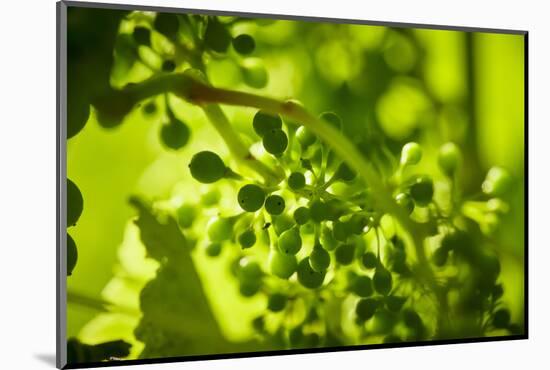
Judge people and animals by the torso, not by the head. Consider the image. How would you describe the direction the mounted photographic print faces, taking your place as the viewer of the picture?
facing the viewer and to the right of the viewer
